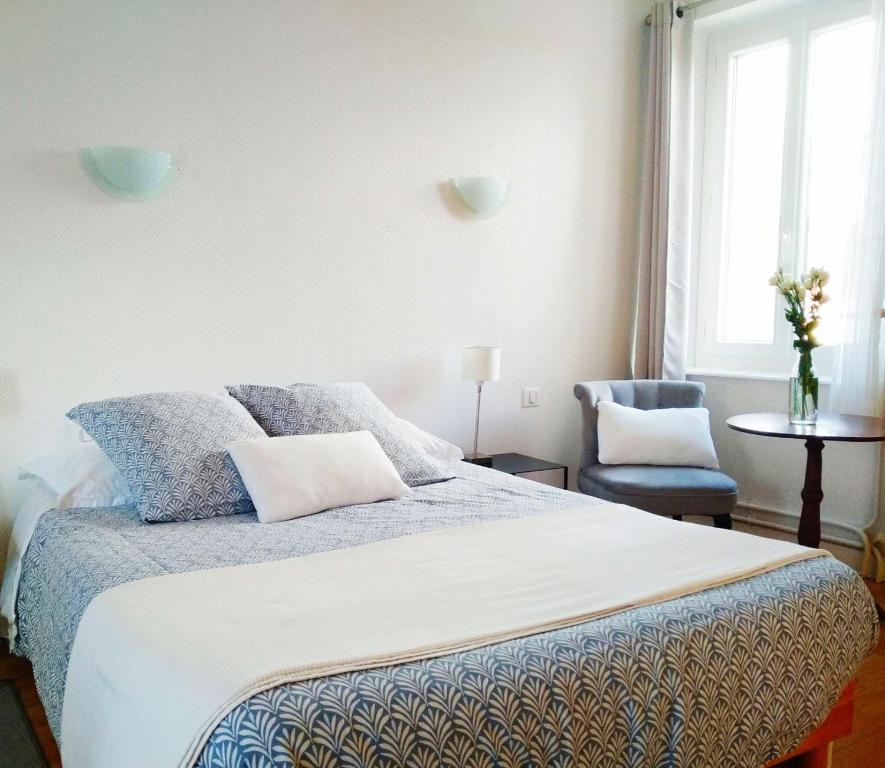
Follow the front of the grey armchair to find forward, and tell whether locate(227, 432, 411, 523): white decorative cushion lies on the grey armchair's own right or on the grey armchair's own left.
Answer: on the grey armchair's own right

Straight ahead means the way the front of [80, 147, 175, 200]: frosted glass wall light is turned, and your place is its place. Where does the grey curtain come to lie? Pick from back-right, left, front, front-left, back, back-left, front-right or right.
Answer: front-left

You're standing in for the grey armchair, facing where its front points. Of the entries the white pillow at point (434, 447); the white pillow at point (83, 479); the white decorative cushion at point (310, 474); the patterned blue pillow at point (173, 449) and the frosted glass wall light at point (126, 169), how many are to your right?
5

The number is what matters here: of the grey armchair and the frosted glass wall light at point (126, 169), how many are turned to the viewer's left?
0

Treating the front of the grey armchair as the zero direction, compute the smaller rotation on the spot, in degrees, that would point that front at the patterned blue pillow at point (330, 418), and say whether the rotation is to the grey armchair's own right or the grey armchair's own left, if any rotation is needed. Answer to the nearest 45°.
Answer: approximately 90° to the grey armchair's own right

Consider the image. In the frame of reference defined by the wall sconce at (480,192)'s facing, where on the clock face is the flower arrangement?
The flower arrangement is roughly at 11 o'clock from the wall sconce.

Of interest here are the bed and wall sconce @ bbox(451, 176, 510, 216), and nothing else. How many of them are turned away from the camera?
0

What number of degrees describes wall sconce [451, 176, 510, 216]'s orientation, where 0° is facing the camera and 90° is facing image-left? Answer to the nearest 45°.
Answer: approximately 315°

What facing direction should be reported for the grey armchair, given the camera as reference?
facing the viewer and to the right of the viewer

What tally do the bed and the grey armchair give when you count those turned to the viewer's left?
0

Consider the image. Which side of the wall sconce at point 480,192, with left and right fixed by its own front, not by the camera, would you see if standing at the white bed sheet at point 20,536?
right

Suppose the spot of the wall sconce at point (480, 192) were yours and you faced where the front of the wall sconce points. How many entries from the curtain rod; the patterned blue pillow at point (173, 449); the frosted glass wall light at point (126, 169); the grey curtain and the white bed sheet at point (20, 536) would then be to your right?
3
